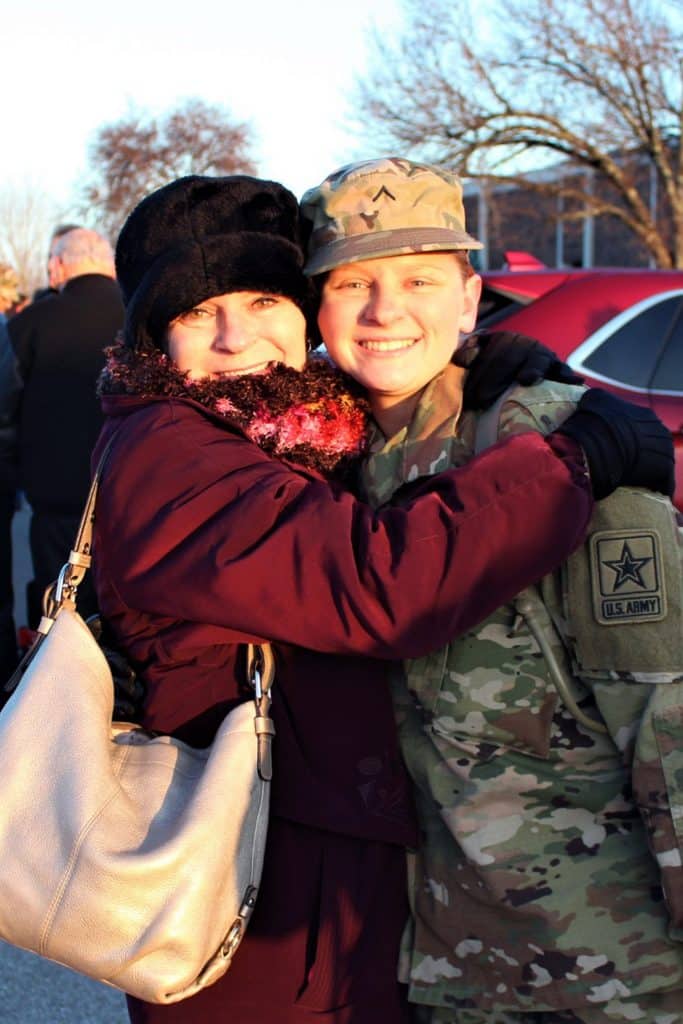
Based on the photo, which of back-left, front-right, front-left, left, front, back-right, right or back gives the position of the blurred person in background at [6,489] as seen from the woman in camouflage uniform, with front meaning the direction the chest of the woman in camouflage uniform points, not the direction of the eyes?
right

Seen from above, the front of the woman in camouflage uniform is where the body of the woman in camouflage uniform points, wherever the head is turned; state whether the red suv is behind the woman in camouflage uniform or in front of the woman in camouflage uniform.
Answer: behind

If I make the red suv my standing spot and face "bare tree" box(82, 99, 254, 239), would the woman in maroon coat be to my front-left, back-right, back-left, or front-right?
back-left

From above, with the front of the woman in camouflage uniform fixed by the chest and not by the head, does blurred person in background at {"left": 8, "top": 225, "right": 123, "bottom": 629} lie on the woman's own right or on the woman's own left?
on the woman's own right

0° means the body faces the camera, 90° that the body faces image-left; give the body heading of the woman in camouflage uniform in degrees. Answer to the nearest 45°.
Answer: approximately 45°
